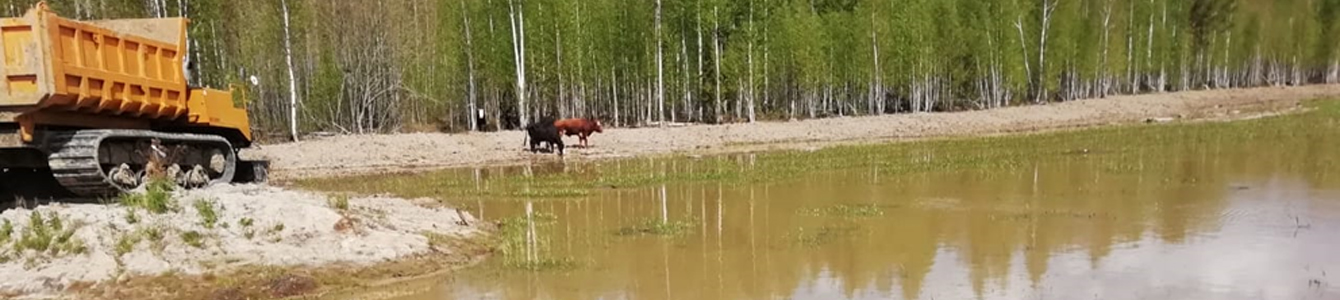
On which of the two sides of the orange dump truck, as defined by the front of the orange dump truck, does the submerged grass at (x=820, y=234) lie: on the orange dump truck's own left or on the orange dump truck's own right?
on the orange dump truck's own right

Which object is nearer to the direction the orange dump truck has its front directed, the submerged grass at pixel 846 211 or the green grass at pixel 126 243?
the submerged grass

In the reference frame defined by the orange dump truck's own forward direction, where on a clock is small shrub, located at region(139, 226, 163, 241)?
The small shrub is roughly at 4 o'clock from the orange dump truck.

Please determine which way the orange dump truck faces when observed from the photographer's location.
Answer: facing away from the viewer and to the right of the viewer

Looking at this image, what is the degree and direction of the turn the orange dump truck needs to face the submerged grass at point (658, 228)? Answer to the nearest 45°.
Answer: approximately 90° to its right

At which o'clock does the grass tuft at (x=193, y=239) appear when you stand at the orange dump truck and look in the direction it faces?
The grass tuft is roughly at 4 o'clock from the orange dump truck.

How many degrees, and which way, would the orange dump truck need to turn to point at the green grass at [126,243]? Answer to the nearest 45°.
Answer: approximately 135° to its right

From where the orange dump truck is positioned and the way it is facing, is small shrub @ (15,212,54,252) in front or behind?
behind
